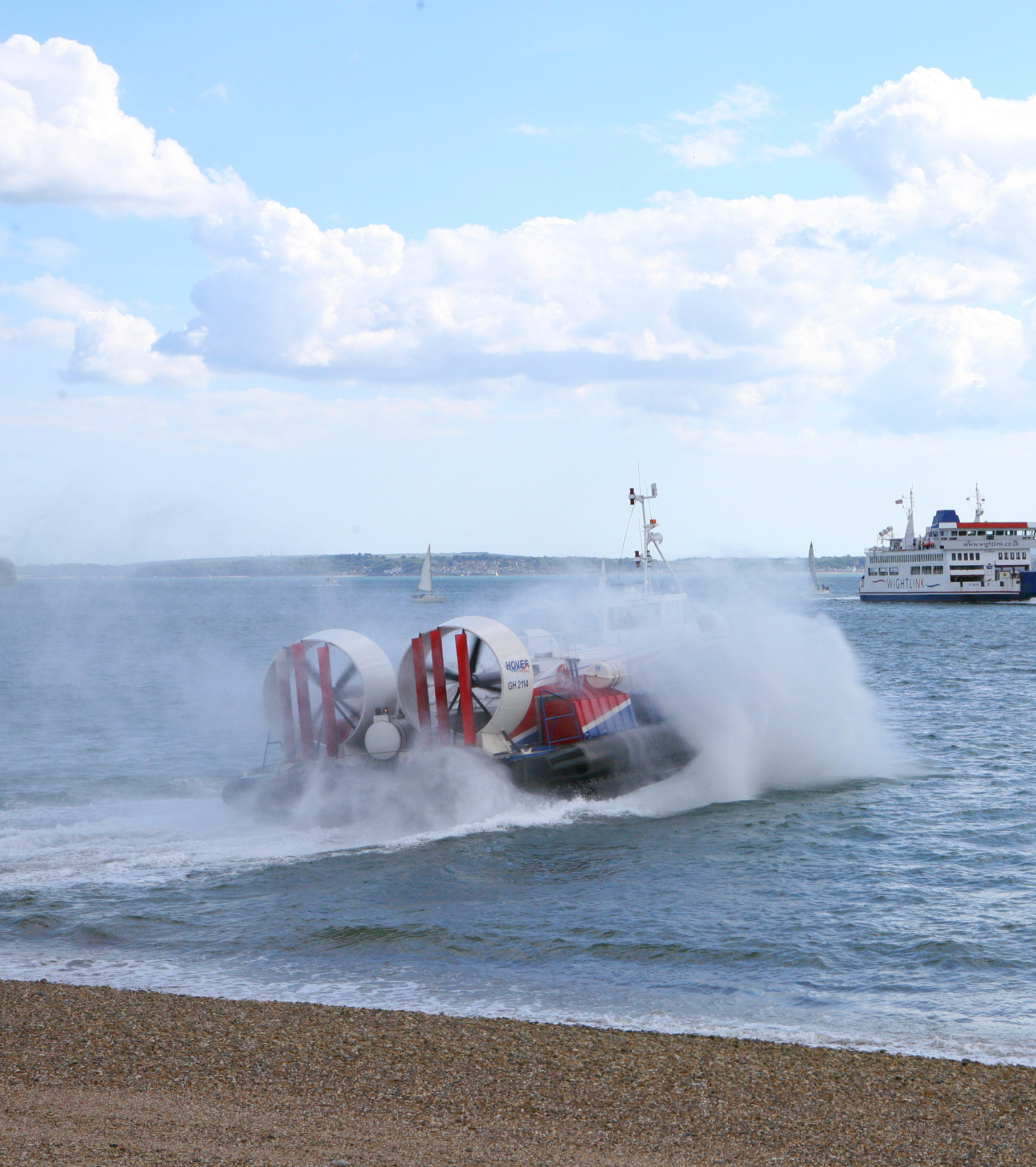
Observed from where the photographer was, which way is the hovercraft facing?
facing away from the viewer and to the right of the viewer
